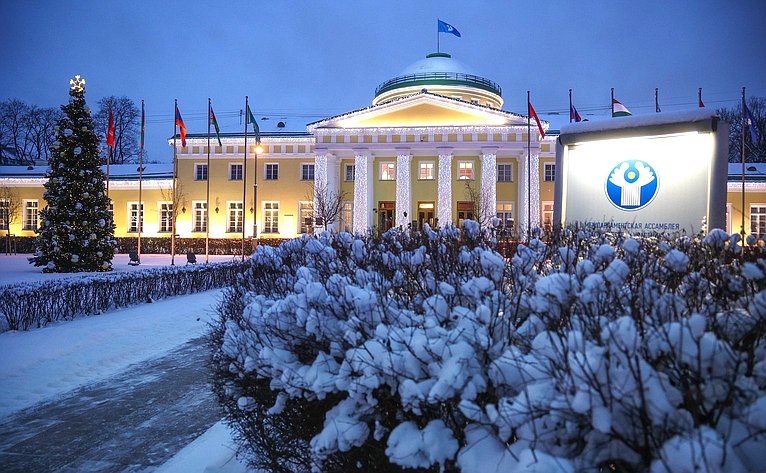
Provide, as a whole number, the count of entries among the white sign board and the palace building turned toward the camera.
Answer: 2

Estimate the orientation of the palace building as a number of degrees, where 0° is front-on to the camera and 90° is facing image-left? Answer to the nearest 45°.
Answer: approximately 0°

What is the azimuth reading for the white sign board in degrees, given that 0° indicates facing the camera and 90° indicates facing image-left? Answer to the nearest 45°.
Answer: approximately 0°

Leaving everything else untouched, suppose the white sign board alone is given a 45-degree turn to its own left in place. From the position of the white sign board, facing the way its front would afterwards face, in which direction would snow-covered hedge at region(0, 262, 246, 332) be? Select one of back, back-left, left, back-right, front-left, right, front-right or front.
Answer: back-right

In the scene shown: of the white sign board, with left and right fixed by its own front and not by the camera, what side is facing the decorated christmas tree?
right

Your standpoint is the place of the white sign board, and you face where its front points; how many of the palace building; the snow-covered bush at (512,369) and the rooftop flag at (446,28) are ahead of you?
1

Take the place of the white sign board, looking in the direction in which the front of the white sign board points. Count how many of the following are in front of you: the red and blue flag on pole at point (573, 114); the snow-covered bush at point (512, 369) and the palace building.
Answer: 1

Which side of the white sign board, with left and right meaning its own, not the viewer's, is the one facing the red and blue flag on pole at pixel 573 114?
back
